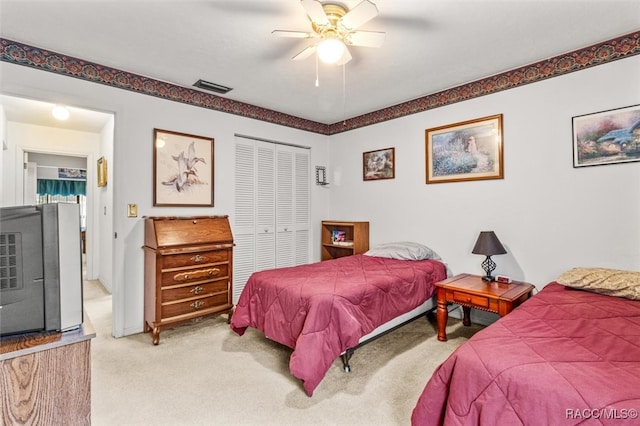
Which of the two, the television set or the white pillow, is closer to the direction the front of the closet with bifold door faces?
the white pillow

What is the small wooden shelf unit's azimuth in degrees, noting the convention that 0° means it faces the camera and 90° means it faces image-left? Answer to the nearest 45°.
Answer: approximately 45°

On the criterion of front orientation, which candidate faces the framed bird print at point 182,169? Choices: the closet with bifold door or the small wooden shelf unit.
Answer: the small wooden shelf unit

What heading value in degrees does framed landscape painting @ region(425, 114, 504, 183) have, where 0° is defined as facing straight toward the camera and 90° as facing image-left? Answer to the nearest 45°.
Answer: approximately 45°

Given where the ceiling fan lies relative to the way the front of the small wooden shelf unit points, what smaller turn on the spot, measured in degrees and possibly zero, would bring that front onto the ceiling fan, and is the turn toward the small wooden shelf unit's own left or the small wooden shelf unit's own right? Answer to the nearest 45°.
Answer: approximately 45° to the small wooden shelf unit's own left

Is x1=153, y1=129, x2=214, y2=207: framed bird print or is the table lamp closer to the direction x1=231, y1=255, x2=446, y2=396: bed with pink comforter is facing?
the framed bird print

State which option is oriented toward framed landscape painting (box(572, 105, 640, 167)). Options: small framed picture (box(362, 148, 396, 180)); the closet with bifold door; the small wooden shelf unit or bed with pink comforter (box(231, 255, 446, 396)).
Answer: the closet with bifold door

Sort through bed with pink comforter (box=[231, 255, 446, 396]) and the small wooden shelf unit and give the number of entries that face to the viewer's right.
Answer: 0

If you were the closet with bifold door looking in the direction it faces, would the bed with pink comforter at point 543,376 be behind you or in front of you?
in front

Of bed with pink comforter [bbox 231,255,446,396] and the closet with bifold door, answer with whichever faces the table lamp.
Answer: the closet with bifold door

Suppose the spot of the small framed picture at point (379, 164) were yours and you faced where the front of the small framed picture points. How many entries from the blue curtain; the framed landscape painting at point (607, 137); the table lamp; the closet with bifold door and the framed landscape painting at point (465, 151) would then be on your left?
3

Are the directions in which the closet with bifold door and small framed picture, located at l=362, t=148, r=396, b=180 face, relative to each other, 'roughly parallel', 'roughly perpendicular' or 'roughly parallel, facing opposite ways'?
roughly perpendicular

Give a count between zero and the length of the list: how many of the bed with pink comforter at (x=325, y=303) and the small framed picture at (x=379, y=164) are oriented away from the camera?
0

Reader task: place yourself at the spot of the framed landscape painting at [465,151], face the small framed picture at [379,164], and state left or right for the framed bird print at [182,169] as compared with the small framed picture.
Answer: left

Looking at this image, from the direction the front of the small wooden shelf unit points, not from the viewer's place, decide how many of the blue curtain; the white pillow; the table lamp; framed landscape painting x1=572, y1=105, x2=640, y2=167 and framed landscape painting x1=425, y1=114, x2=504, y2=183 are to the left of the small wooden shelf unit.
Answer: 4
